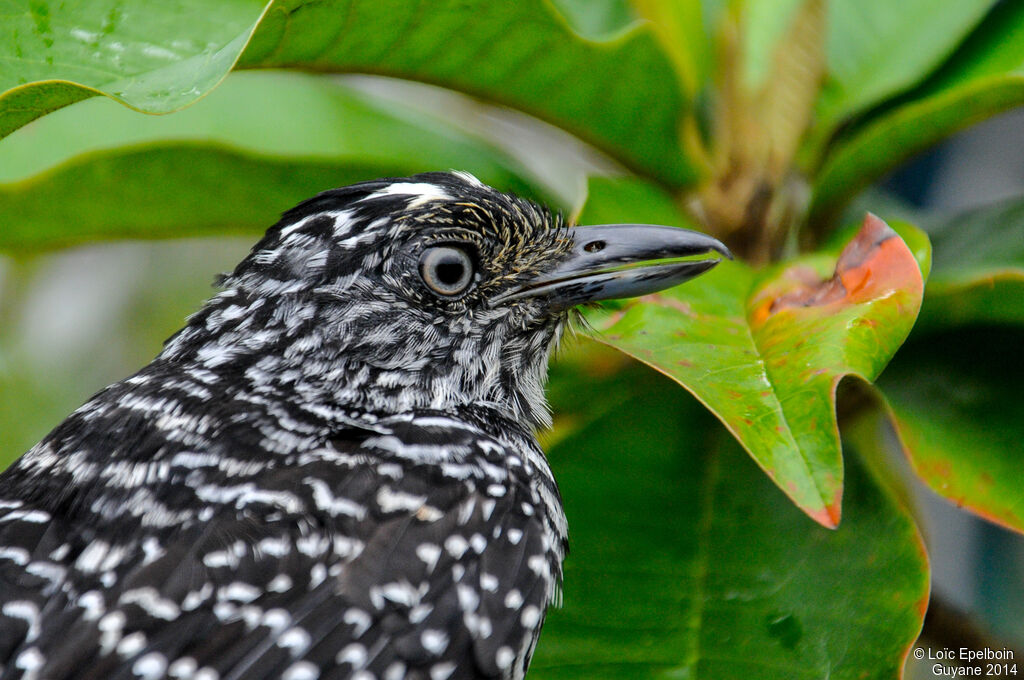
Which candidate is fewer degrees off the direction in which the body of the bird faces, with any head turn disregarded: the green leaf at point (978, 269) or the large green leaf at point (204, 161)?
the green leaf

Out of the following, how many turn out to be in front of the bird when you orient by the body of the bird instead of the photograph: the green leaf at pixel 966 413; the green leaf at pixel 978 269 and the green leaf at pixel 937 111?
3

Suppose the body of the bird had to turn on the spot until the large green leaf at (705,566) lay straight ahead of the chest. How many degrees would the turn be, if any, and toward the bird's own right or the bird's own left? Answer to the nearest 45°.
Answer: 0° — it already faces it

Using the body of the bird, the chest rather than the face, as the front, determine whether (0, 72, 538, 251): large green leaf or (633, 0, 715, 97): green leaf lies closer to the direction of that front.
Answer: the green leaf

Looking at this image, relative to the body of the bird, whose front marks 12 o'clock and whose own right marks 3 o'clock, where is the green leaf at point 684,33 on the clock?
The green leaf is roughly at 11 o'clock from the bird.

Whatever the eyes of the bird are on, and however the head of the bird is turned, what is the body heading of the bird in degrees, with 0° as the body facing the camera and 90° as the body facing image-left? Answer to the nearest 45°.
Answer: approximately 270°

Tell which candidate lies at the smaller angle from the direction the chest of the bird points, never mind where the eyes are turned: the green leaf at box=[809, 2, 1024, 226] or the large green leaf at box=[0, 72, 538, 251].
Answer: the green leaf

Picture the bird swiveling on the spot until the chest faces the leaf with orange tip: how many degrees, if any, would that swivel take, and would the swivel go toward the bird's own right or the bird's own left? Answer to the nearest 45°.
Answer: approximately 45° to the bird's own right

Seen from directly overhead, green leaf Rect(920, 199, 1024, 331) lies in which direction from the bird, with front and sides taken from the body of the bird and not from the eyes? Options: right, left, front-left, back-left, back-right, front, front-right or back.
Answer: front

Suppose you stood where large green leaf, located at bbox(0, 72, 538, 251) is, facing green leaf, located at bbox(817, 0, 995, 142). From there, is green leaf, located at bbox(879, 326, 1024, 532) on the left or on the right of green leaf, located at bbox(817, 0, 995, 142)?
right

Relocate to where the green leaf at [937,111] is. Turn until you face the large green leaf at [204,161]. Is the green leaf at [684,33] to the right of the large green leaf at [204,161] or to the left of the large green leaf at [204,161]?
right

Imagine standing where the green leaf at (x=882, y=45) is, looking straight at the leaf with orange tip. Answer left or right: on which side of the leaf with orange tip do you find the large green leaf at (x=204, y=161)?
right

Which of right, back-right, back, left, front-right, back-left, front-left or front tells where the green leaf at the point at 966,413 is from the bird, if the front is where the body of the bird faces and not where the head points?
front
